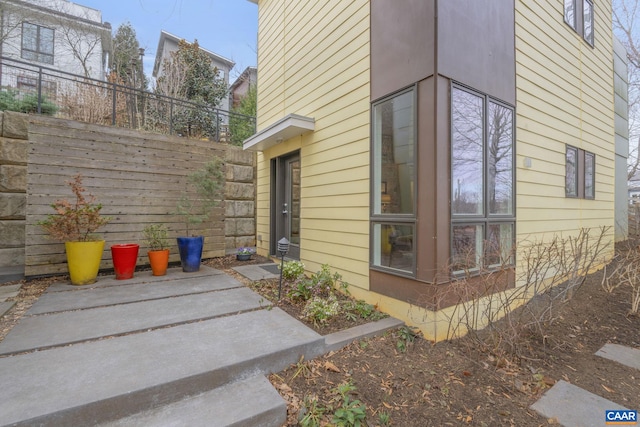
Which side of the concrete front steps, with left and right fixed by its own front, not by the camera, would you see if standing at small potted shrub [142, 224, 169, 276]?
back

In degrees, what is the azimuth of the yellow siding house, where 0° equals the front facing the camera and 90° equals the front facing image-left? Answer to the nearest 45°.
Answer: approximately 45°

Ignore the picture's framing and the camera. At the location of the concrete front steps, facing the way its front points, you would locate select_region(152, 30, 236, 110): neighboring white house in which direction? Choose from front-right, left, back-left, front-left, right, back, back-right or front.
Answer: back

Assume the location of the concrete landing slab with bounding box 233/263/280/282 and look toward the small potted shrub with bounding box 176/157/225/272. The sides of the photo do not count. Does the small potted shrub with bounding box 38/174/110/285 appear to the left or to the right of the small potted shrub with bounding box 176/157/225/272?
left

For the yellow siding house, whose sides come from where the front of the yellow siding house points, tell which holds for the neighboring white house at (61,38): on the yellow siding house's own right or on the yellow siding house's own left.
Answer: on the yellow siding house's own right

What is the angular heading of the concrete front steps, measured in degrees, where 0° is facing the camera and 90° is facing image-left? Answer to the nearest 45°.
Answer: approximately 0°

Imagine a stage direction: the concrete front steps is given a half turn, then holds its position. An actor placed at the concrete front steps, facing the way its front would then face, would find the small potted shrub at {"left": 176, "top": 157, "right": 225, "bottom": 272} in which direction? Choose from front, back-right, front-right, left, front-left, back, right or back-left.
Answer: front

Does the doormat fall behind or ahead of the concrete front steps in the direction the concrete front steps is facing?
behind
